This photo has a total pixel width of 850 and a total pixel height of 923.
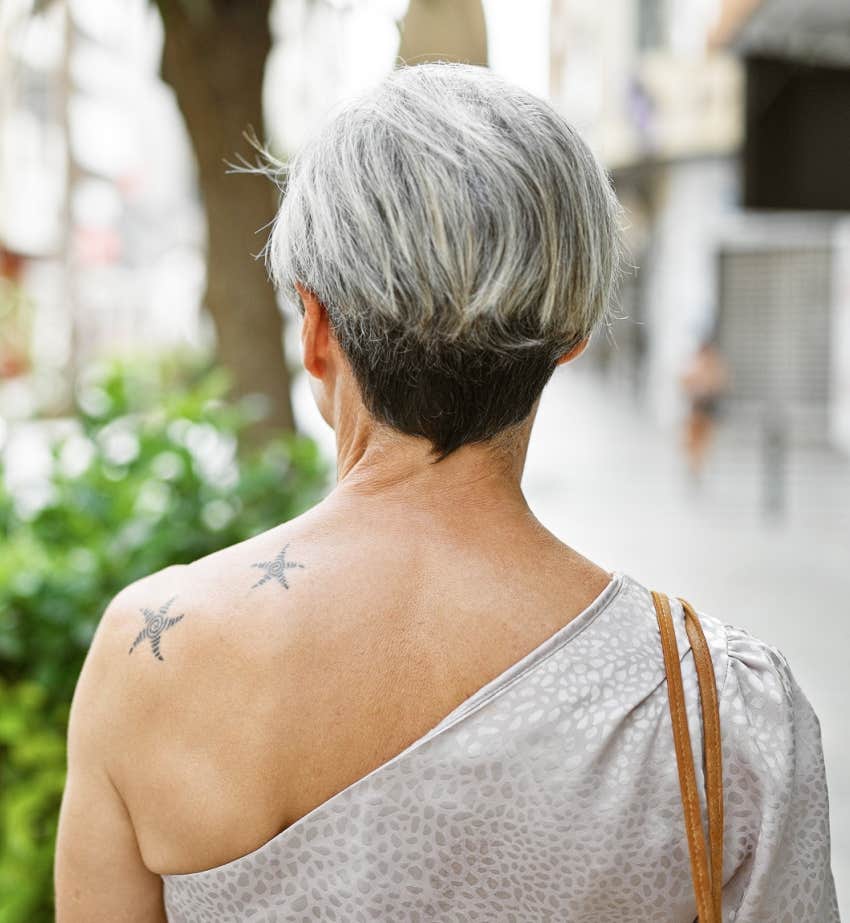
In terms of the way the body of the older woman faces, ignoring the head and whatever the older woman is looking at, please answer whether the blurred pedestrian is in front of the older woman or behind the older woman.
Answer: in front

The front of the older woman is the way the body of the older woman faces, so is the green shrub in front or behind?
in front

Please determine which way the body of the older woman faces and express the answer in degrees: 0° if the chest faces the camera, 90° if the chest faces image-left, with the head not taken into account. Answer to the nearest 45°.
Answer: approximately 180°

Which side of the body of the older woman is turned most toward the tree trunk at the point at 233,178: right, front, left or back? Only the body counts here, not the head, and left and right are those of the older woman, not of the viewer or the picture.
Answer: front

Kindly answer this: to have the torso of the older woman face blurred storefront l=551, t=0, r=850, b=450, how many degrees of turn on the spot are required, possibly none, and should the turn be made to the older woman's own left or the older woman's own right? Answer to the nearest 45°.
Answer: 0° — they already face it

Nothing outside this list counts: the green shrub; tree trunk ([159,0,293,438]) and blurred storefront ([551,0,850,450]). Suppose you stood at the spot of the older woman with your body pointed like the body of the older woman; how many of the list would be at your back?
0

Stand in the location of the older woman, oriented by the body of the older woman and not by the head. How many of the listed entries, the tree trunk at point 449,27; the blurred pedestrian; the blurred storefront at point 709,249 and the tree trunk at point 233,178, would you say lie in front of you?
4

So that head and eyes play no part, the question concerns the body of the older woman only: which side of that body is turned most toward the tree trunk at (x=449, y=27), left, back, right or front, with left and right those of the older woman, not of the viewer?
front

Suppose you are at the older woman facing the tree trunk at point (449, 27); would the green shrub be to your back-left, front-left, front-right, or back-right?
front-left

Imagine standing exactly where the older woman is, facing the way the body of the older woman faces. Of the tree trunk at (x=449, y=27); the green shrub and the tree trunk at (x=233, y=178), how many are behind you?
0
